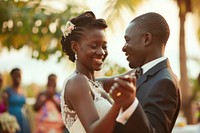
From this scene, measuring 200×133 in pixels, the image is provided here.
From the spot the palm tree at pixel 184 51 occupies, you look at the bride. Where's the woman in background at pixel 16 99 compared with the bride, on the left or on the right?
right

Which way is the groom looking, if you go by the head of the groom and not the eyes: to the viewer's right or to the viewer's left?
to the viewer's left

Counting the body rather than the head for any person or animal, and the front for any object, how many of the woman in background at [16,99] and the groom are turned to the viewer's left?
1

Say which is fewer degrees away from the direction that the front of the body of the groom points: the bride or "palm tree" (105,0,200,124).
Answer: the bride

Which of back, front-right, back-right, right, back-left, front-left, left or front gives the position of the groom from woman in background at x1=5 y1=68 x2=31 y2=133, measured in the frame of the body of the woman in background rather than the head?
front-right

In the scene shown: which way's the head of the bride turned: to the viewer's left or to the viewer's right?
to the viewer's right

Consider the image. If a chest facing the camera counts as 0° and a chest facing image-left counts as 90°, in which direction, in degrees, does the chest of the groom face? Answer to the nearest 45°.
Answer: approximately 90°

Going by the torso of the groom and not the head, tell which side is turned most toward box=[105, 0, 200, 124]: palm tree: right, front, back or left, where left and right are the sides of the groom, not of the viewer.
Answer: right

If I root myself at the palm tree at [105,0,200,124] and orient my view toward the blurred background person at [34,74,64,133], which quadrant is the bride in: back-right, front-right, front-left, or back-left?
front-left

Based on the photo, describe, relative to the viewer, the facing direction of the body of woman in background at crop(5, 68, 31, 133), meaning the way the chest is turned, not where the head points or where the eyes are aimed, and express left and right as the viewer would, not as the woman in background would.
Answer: facing the viewer and to the right of the viewer
